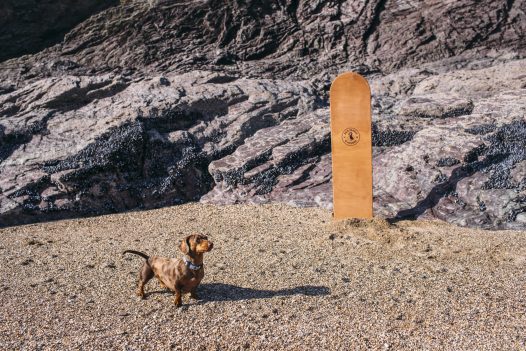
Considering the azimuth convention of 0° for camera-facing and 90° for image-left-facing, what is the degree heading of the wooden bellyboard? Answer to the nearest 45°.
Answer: approximately 0°

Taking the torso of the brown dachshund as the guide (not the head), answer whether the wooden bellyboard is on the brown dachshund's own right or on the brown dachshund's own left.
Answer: on the brown dachshund's own left

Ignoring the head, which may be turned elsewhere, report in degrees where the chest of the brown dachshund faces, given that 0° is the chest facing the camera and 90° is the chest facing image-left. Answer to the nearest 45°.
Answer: approximately 315°
